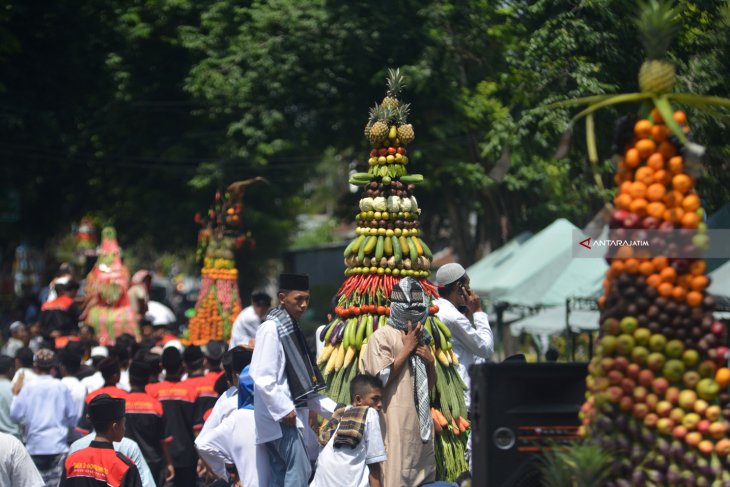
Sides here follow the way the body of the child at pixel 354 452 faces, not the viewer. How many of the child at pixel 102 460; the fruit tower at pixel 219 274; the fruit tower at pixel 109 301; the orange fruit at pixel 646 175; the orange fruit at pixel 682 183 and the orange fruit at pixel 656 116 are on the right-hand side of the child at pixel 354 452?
3

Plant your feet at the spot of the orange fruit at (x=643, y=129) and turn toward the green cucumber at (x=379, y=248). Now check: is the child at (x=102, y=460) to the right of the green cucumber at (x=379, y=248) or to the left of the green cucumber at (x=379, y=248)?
left

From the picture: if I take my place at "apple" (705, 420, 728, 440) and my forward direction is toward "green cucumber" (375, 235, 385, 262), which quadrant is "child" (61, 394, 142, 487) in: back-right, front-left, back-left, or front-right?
front-left
